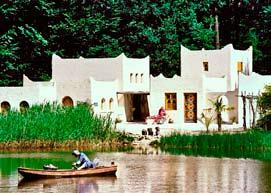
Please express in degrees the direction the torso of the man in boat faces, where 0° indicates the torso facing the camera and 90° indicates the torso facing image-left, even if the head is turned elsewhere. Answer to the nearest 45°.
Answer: approximately 90°

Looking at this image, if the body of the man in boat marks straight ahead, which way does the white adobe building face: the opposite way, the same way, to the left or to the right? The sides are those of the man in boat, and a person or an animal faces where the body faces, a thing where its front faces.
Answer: to the left

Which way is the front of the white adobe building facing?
toward the camera

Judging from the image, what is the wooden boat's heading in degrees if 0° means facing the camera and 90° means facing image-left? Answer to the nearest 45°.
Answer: approximately 90°

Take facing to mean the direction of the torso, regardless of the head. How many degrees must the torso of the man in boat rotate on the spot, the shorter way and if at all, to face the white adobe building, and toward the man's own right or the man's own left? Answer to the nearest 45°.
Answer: approximately 90° to the man's own right

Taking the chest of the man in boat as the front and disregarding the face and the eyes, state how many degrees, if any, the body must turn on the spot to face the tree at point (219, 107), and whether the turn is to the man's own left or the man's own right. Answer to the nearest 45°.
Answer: approximately 135° to the man's own right

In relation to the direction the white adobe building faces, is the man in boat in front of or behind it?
in front
